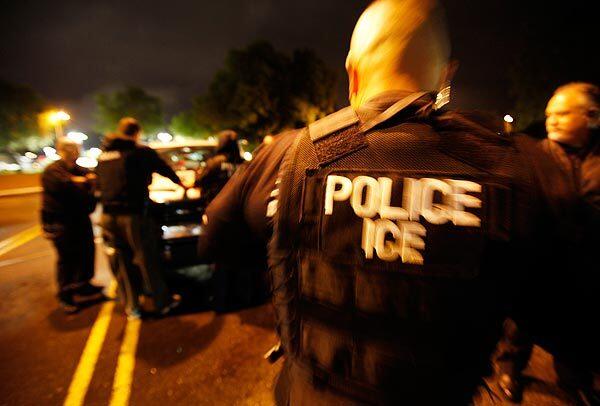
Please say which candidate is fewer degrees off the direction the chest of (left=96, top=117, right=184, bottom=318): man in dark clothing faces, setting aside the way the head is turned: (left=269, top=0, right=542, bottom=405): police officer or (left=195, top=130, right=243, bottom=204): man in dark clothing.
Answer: the man in dark clothing

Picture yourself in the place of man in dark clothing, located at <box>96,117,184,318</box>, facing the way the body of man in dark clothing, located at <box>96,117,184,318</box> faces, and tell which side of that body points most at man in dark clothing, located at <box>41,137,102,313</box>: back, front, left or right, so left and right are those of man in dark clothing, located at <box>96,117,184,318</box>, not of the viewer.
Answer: left

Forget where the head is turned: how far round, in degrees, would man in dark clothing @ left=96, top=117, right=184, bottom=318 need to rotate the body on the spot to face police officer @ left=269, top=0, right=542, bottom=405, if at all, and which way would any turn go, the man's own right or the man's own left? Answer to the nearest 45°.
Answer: approximately 135° to the man's own right

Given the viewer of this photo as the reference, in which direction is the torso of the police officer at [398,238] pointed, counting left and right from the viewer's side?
facing away from the viewer

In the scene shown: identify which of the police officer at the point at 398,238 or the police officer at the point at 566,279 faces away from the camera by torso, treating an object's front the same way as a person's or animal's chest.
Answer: the police officer at the point at 398,238
